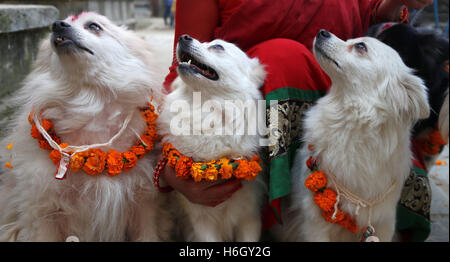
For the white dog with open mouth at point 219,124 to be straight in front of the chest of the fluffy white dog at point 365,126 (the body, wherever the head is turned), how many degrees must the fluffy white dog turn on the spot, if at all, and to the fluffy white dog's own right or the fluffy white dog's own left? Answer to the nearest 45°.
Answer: approximately 45° to the fluffy white dog's own right

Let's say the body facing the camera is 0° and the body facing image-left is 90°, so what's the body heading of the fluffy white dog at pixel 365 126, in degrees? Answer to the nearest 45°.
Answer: approximately 45°

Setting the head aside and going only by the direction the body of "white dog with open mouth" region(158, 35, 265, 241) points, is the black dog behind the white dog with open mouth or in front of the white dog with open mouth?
behind

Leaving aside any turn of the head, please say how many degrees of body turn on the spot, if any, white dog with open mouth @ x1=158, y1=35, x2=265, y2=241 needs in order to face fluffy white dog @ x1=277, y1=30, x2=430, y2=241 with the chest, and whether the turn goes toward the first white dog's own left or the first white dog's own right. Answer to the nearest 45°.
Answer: approximately 135° to the first white dog's own left

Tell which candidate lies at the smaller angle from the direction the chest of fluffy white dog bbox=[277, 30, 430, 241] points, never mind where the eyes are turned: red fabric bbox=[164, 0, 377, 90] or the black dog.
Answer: the red fabric

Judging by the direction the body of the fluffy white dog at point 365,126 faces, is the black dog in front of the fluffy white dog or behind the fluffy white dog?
behind
